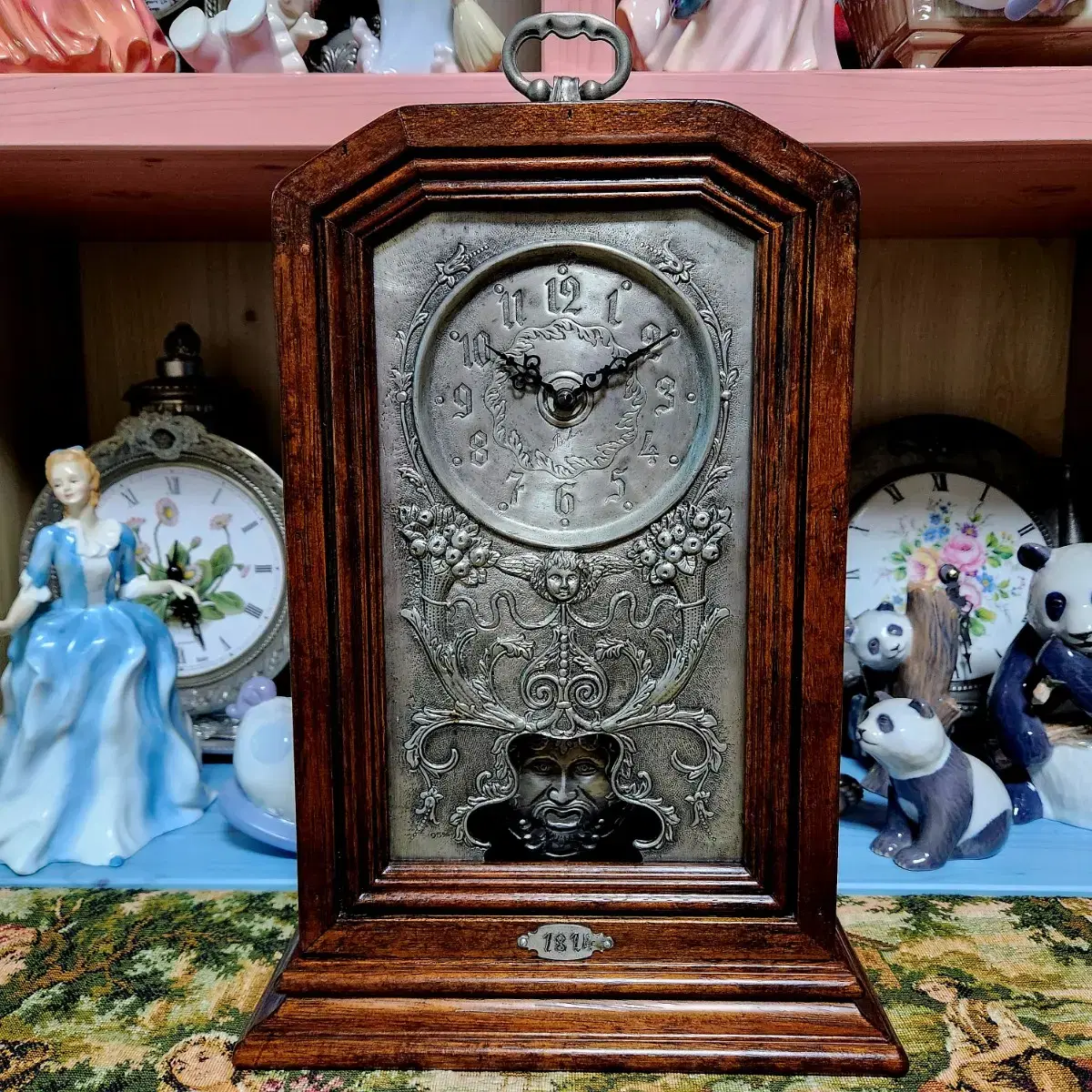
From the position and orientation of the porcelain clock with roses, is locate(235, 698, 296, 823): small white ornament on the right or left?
on its right

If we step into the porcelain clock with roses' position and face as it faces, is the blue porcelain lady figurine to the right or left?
on its right

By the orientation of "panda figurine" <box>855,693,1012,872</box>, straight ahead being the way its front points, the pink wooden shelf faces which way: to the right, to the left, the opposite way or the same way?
to the left

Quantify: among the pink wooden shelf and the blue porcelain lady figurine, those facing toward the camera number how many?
2

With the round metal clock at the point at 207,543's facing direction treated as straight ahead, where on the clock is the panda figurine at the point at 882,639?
The panda figurine is roughly at 10 o'clock from the round metal clock.
